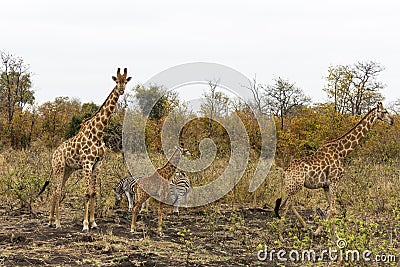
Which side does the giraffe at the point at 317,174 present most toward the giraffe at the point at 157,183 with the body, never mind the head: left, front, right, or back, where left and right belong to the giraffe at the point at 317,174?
back

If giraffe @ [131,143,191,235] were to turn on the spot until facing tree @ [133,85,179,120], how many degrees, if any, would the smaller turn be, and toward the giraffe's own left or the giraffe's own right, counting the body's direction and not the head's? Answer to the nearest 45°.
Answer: approximately 90° to the giraffe's own left

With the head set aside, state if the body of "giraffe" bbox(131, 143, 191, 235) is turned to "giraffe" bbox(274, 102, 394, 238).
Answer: yes

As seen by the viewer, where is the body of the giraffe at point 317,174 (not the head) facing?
to the viewer's right

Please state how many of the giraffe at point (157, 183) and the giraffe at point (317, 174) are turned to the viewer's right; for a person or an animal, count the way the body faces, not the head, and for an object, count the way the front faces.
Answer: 2

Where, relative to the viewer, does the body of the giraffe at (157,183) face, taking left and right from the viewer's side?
facing to the right of the viewer

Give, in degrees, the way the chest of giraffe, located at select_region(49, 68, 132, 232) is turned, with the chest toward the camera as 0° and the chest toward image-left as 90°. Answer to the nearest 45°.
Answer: approximately 315°

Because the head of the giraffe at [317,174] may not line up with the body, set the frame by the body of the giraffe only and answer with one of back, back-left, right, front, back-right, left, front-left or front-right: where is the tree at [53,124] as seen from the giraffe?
back-left

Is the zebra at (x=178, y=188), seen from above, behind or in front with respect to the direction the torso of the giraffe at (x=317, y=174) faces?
behind

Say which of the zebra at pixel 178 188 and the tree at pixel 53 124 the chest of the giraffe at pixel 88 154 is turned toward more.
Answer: the zebra

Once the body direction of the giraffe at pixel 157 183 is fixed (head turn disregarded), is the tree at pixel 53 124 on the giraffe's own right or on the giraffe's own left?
on the giraffe's own left
